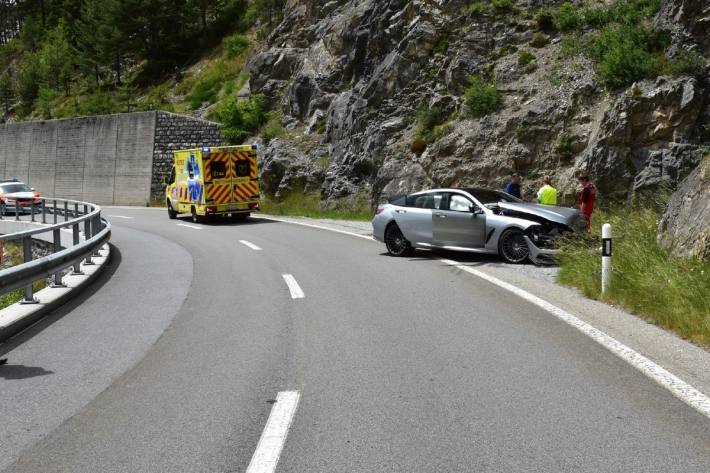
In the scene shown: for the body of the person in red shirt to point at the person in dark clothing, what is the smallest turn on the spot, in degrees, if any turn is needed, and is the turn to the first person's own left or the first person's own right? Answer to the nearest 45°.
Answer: approximately 45° to the first person's own right

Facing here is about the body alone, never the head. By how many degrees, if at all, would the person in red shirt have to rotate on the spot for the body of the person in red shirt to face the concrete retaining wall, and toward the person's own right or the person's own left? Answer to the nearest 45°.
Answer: approximately 45° to the person's own right

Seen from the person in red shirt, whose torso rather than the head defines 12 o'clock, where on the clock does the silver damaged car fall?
The silver damaged car is roughly at 11 o'clock from the person in red shirt.

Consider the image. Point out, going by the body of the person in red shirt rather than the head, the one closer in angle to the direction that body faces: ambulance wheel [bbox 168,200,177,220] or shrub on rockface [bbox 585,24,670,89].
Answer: the ambulance wheel

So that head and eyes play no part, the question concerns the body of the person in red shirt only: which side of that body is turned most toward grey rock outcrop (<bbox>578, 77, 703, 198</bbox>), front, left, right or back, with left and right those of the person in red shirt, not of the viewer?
right

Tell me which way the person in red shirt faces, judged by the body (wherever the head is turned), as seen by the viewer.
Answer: to the viewer's left

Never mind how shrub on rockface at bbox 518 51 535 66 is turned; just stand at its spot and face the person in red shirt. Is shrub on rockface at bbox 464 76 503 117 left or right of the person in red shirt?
right

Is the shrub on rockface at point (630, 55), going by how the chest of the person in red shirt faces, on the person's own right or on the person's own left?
on the person's own right

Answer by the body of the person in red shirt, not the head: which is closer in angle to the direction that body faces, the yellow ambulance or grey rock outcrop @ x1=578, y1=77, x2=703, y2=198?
the yellow ambulance
